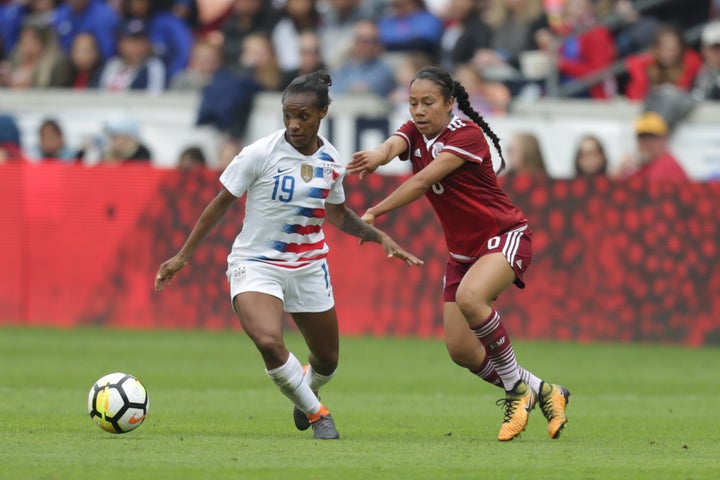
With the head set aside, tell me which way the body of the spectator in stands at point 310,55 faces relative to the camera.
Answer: toward the camera

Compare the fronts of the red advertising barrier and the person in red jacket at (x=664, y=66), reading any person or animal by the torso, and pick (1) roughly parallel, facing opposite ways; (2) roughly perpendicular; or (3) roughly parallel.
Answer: roughly parallel

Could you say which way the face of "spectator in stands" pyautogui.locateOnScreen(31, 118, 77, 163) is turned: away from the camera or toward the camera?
toward the camera

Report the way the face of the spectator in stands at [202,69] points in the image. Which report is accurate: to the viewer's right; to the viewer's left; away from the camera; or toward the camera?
toward the camera

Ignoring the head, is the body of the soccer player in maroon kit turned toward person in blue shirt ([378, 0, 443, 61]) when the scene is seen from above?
no

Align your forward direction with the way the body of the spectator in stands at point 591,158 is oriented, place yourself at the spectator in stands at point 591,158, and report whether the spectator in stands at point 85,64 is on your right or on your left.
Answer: on your right

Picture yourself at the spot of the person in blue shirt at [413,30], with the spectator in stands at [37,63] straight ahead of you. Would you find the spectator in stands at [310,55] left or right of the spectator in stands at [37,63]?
left

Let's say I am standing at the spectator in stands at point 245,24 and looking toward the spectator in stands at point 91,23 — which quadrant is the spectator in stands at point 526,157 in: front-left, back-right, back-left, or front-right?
back-left

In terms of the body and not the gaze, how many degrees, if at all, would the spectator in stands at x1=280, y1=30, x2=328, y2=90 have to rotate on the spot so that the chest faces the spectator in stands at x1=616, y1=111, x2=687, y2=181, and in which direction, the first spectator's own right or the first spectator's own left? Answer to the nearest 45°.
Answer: approximately 45° to the first spectator's own left

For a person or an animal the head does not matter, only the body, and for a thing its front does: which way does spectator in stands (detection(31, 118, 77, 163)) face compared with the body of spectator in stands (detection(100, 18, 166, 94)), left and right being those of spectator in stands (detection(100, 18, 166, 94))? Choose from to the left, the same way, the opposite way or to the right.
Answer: the same way

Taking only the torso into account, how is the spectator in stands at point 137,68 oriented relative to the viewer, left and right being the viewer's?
facing the viewer

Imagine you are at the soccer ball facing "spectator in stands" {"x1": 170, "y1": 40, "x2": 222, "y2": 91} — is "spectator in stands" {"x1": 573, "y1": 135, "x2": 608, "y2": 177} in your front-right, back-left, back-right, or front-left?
front-right

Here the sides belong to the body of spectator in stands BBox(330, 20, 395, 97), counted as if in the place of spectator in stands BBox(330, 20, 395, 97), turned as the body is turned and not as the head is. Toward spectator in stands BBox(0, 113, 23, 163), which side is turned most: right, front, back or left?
right

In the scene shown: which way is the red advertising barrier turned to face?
toward the camera
